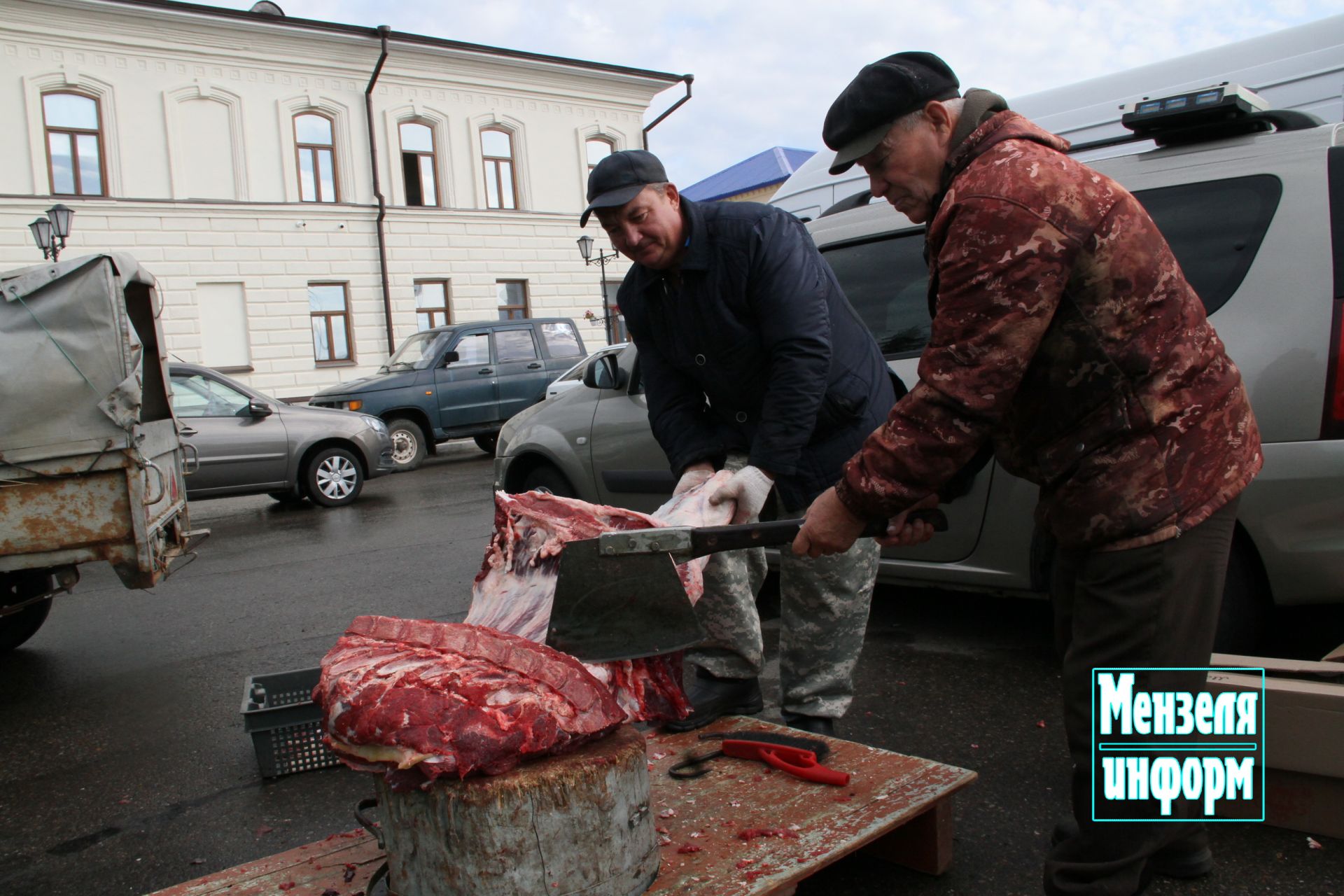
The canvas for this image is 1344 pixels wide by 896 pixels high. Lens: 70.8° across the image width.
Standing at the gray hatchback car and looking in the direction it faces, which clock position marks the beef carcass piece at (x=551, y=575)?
The beef carcass piece is roughly at 3 o'clock from the gray hatchback car.

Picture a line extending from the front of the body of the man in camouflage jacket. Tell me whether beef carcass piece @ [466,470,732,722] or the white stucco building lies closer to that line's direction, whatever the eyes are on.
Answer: the beef carcass piece

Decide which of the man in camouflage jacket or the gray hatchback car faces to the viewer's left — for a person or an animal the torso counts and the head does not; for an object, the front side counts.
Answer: the man in camouflage jacket

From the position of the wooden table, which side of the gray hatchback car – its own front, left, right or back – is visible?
right

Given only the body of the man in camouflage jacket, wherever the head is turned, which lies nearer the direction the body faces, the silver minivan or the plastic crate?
the plastic crate

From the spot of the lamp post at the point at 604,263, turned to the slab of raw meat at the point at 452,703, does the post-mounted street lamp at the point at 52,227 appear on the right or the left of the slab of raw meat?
right

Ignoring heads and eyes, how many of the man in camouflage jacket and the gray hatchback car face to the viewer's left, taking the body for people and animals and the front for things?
1

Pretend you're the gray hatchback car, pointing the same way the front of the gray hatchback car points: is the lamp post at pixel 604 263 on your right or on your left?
on your left

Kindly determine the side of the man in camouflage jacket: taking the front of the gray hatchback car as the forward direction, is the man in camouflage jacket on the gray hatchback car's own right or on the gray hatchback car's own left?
on the gray hatchback car's own right

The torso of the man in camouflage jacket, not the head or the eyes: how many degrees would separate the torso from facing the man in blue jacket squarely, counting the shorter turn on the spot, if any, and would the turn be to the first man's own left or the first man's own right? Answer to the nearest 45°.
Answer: approximately 45° to the first man's own right

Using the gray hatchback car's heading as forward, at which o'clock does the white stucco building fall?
The white stucco building is roughly at 9 o'clock from the gray hatchback car.

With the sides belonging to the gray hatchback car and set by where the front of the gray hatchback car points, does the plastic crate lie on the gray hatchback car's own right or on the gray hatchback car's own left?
on the gray hatchback car's own right

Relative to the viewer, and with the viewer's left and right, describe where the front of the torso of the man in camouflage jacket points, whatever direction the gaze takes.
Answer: facing to the left of the viewer

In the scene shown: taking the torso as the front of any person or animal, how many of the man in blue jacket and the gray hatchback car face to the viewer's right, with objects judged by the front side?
1

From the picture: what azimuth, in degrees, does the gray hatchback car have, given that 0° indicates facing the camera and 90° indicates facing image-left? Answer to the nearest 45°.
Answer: approximately 270°
